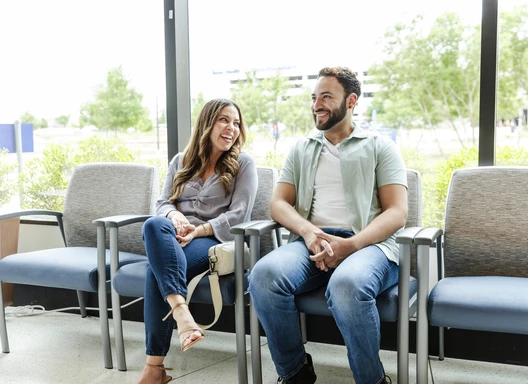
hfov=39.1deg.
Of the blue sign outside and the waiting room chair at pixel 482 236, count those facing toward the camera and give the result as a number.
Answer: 2

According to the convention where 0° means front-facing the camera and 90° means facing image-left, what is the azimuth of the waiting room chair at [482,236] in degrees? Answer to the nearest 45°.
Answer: approximately 0°

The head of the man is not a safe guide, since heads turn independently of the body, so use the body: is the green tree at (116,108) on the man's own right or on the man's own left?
on the man's own right

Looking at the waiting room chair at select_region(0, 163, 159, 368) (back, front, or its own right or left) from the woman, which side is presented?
left

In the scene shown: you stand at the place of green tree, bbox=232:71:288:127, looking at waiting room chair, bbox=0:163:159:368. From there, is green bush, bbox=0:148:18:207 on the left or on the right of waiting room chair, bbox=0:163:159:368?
right

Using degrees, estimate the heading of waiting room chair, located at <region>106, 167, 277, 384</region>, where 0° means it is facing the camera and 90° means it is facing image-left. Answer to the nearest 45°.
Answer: approximately 45°
